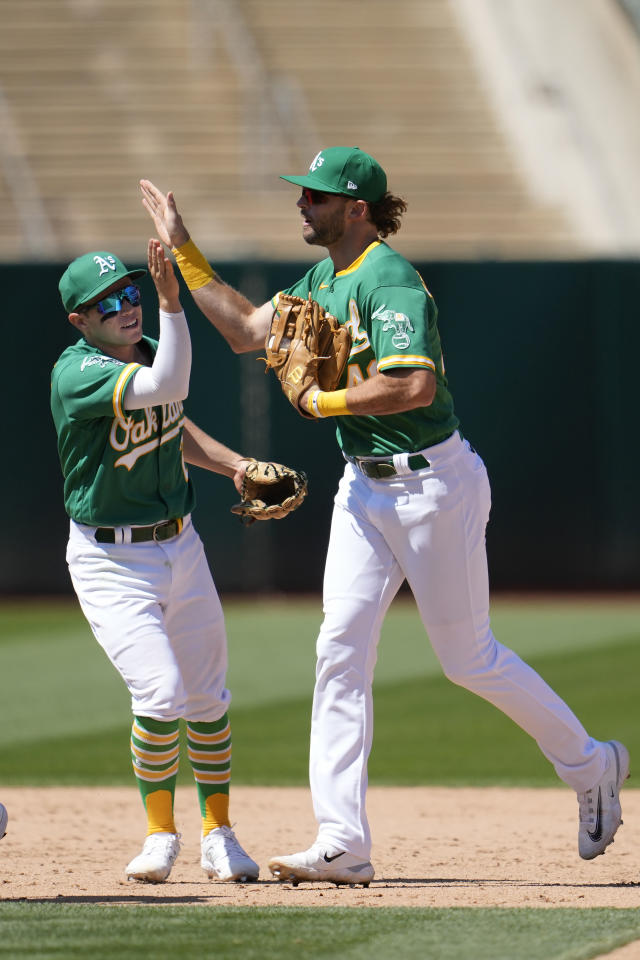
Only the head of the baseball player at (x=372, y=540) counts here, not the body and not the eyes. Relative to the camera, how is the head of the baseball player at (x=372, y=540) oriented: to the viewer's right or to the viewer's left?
to the viewer's left

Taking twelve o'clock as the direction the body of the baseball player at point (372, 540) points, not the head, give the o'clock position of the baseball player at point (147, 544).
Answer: the baseball player at point (147, 544) is roughly at 2 o'clock from the baseball player at point (372, 540).

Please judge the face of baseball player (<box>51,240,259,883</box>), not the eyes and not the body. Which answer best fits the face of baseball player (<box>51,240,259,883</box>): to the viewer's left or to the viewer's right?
to the viewer's right

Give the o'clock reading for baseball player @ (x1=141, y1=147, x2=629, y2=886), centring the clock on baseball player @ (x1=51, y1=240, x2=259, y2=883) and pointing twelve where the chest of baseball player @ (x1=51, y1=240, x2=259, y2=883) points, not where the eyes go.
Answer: baseball player @ (x1=141, y1=147, x2=629, y2=886) is roughly at 11 o'clock from baseball player @ (x1=51, y1=240, x2=259, y2=883).

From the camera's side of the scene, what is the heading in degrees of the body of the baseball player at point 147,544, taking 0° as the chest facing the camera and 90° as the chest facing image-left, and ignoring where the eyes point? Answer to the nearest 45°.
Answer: approximately 315°

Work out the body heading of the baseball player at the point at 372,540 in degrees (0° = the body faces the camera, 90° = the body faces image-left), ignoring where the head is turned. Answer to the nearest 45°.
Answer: approximately 45°

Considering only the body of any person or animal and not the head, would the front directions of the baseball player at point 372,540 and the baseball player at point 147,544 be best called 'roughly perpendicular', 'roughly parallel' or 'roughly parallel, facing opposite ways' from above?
roughly perpendicular
